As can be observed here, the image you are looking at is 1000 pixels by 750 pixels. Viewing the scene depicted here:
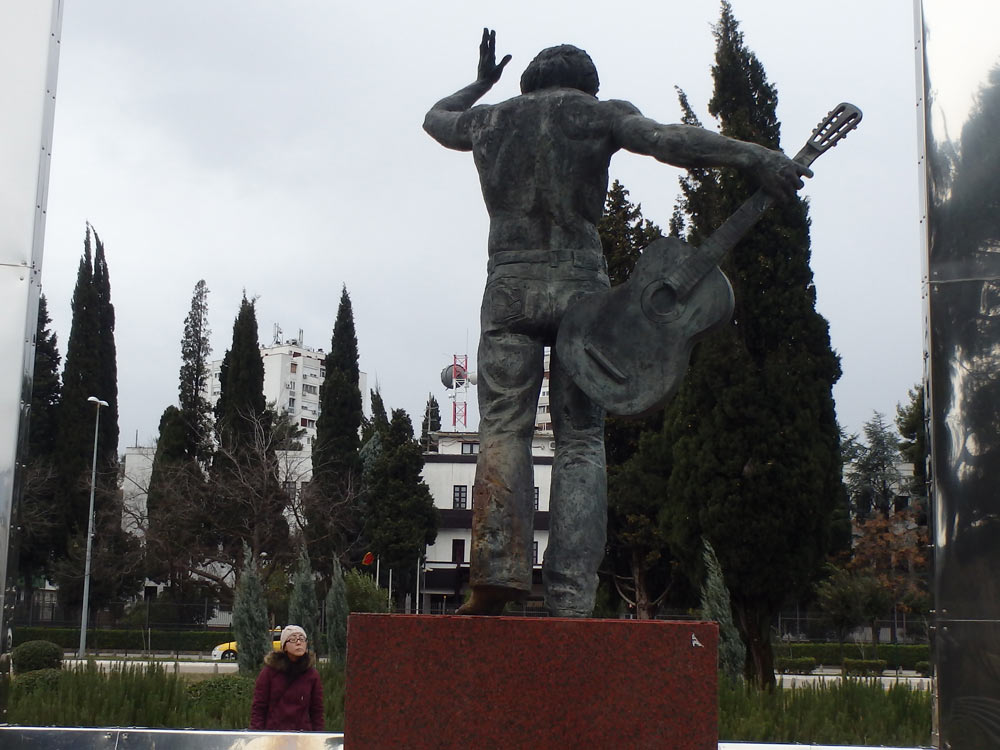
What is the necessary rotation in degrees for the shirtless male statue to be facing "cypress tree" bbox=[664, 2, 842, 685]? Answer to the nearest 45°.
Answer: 0° — it already faces it

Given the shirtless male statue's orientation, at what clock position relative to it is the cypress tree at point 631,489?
The cypress tree is roughly at 12 o'clock from the shirtless male statue.

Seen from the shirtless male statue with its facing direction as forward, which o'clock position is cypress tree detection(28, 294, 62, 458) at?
The cypress tree is roughly at 11 o'clock from the shirtless male statue.

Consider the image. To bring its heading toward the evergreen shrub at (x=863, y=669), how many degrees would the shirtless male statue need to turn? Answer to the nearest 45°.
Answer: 0° — it already faces it

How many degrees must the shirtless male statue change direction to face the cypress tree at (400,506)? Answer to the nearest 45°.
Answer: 0° — it already faces it

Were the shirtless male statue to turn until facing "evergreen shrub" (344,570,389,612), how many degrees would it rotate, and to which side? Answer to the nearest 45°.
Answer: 0° — it already faces it

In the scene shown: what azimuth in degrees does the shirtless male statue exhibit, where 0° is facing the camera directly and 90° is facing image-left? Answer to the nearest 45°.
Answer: approximately 180°

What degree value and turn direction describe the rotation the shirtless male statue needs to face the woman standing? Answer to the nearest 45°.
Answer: approximately 45° to its left
